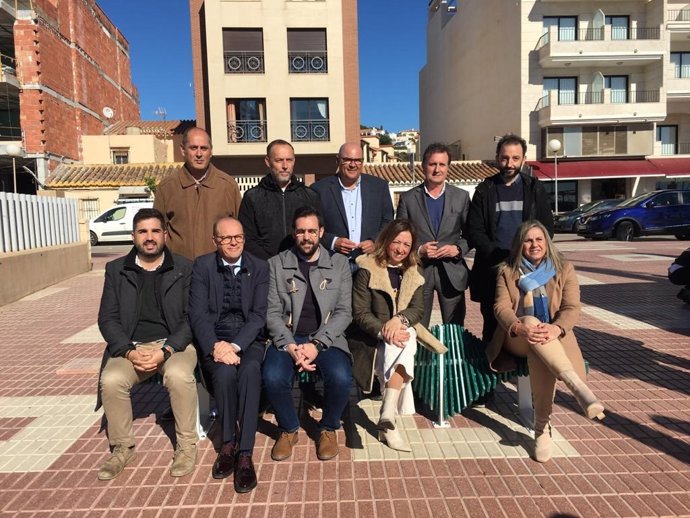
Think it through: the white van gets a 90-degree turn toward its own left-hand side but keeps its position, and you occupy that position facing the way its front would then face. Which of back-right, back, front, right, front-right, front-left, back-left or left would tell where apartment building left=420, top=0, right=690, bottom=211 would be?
left

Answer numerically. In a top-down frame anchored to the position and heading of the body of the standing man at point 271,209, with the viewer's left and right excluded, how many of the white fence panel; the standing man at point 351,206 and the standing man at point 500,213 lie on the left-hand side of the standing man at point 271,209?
2

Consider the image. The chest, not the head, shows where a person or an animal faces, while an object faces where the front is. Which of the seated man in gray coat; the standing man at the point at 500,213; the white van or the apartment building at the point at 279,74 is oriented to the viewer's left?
the white van

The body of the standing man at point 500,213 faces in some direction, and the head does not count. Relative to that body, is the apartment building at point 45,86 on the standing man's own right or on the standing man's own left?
on the standing man's own right

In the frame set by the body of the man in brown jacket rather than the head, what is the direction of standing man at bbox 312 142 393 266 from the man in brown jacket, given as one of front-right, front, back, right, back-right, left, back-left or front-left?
left

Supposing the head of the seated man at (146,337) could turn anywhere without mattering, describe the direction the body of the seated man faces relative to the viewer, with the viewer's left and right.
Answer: facing the viewer

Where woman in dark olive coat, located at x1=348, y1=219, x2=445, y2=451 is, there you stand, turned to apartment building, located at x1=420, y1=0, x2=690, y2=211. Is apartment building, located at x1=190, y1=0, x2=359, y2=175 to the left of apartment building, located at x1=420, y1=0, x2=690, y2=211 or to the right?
left

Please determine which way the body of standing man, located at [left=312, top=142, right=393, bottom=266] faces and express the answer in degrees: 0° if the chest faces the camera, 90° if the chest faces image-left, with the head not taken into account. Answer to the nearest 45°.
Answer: approximately 0°

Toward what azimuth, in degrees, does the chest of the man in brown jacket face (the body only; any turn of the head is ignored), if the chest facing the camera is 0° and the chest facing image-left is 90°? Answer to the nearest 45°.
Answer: approximately 0°
